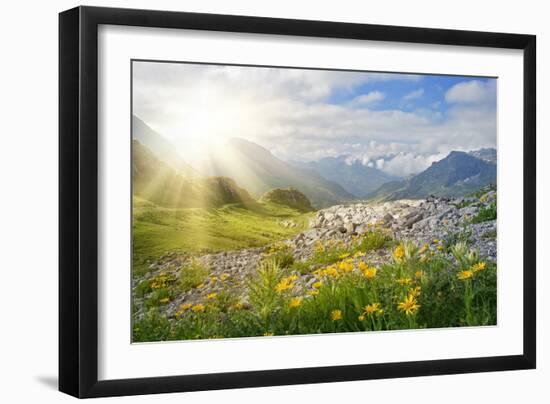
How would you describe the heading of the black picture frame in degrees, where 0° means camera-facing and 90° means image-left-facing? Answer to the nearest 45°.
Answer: approximately 315°
